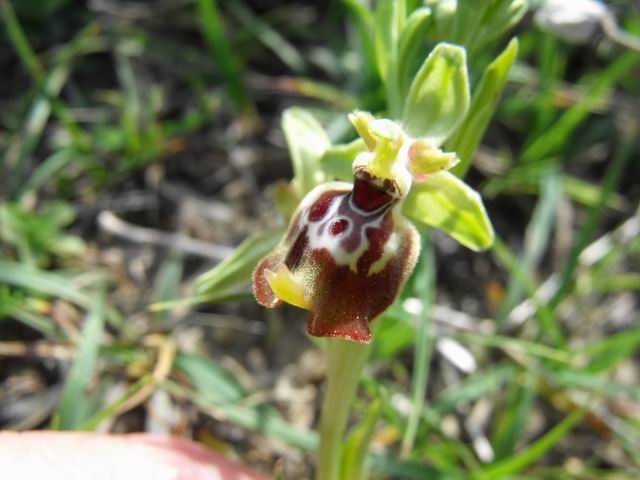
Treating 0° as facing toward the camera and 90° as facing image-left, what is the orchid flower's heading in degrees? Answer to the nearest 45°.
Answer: approximately 45°

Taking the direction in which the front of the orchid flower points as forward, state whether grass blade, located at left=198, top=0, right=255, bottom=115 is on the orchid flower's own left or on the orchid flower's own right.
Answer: on the orchid flower's own right
